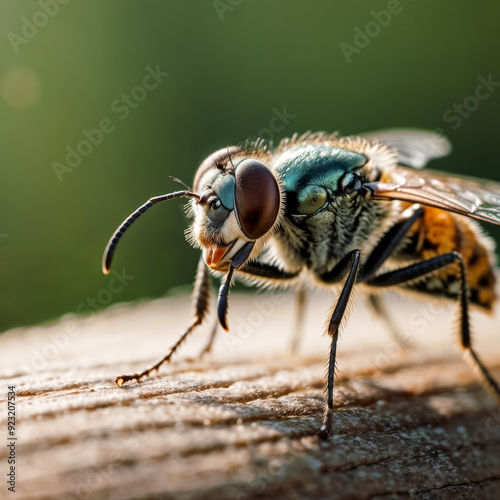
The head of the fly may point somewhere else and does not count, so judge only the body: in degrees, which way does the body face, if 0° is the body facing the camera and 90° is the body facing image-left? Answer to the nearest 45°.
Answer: approximately 45°
